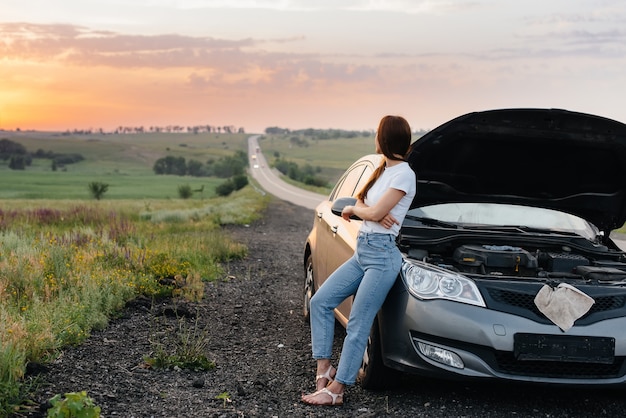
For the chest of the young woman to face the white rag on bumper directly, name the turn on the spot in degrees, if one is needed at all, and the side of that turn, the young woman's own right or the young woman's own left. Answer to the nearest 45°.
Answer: approximately 180°

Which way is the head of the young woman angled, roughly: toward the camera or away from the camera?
away from the camera
